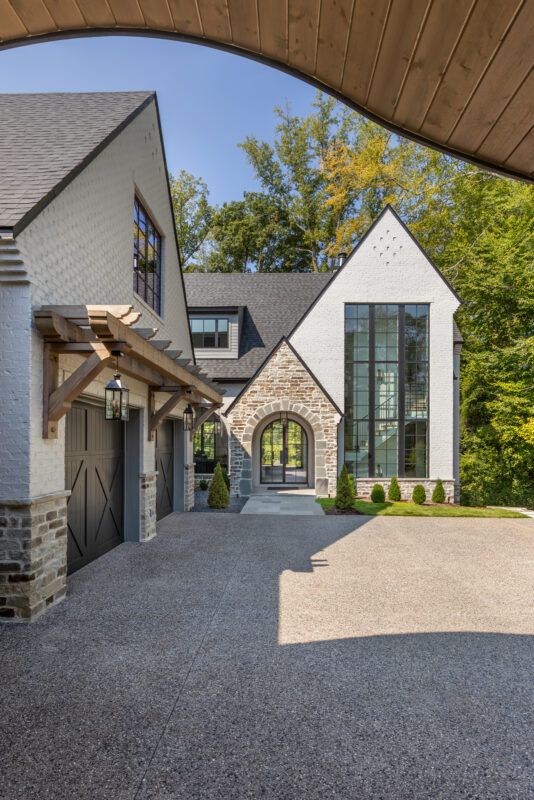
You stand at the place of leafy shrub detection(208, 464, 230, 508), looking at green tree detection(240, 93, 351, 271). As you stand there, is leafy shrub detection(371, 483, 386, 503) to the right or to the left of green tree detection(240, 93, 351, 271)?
right

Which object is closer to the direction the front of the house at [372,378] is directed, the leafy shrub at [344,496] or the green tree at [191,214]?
the leafy shrub

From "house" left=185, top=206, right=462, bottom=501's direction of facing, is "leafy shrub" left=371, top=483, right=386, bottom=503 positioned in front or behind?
in front

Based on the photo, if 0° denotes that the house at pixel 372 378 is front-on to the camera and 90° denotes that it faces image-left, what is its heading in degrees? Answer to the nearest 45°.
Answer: approximately 0°

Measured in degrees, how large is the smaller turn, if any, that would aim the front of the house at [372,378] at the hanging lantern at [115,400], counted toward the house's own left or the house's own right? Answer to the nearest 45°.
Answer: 0° — it already faces it

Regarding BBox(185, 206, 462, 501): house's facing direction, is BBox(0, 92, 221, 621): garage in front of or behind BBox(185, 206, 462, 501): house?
in front

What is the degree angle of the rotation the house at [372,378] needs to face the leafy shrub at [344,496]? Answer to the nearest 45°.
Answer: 0° — it already faces it
